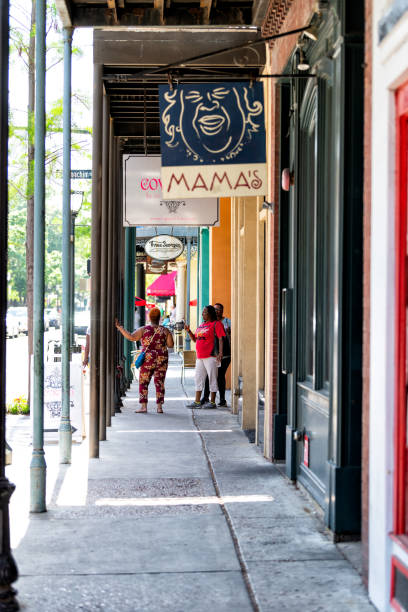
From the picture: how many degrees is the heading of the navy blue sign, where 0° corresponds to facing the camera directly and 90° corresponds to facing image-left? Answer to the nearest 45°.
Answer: approximately 0°

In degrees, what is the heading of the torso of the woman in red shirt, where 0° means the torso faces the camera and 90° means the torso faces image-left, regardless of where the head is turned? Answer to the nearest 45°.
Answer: approximately 45°

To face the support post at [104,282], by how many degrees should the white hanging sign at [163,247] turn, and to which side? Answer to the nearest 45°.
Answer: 0° — it already faces it

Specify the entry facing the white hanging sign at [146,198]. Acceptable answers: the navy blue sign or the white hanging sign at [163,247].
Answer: the white hanging sign at [163,247]

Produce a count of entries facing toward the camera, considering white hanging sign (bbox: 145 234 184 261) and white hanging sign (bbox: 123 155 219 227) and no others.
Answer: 2

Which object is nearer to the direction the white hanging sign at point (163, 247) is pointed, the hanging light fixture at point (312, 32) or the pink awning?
the hanging light fixture
